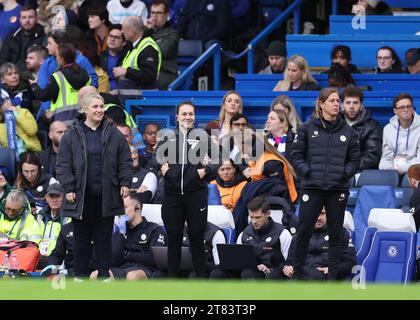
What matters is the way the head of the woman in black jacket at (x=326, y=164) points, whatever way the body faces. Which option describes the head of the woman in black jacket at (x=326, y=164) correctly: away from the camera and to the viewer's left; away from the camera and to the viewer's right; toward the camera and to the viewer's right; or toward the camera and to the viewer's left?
toward the camera and to the viewer's right

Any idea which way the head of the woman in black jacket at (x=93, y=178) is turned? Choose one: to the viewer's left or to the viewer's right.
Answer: to the viewer's right

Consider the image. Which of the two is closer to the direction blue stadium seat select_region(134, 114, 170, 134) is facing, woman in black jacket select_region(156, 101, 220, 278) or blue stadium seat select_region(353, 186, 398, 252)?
the woman in black jacket

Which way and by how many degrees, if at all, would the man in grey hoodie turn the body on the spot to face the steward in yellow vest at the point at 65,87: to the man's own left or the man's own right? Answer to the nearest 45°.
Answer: approximately 90° to the man's own right

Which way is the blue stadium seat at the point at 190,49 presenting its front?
toward the camera

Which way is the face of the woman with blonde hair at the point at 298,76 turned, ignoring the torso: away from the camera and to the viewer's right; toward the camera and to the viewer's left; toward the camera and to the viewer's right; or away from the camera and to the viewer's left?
toward the camera and to the viewer's left

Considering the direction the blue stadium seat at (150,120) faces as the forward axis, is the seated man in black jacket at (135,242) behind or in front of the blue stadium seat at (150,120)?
in front

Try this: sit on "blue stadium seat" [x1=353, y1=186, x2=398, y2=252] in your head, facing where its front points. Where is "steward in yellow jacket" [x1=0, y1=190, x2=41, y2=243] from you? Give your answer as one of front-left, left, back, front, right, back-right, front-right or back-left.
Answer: right

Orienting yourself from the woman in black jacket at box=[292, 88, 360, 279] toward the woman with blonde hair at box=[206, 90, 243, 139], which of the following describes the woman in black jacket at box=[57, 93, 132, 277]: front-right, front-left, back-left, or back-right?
front-left

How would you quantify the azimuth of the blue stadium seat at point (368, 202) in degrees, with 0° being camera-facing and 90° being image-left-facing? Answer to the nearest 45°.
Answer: approximately 0°

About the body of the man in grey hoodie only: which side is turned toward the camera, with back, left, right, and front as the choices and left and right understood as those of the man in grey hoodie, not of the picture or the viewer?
front
